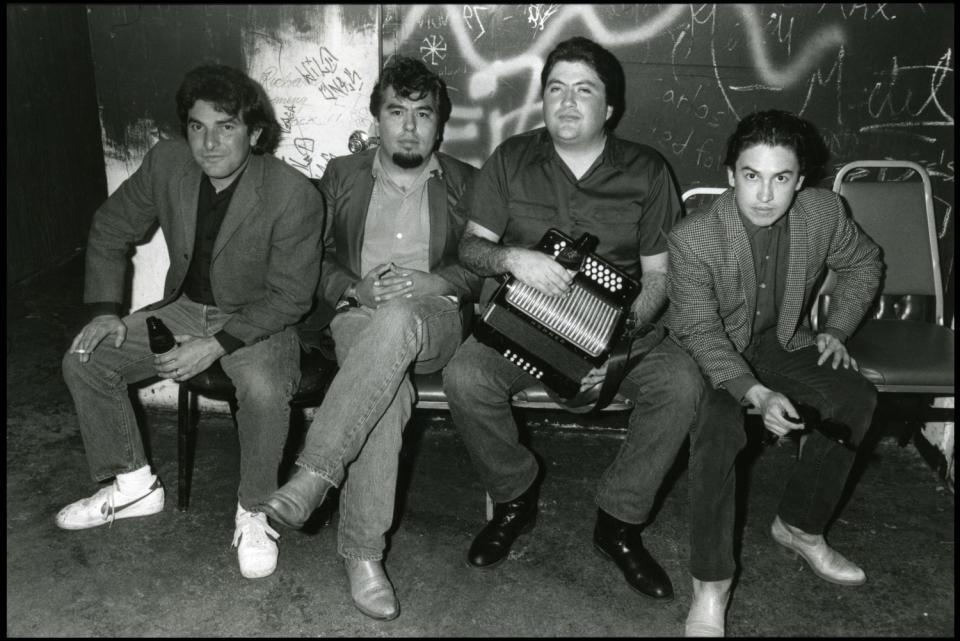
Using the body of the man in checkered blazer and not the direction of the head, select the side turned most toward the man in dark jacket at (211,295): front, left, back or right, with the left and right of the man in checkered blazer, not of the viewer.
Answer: right

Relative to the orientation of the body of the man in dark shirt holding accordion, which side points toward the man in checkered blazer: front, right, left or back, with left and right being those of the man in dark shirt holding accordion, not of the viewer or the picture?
left

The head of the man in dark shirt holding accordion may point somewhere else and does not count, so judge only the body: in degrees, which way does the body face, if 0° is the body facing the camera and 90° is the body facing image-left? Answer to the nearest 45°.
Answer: approximately 0°

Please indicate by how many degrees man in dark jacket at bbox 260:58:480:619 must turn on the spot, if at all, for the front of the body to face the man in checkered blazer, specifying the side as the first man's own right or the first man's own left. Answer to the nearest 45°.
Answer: approximately 90° to the first man's own left

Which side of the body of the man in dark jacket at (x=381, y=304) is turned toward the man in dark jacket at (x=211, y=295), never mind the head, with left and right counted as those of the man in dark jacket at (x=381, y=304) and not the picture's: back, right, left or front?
right

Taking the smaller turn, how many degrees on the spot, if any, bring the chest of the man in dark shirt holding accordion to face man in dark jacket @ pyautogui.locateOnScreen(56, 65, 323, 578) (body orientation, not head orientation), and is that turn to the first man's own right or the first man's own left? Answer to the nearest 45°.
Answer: approximately 90° to the first man's own right

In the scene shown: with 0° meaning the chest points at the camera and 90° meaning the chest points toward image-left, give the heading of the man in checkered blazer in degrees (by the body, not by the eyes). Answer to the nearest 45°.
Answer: approximately 0°

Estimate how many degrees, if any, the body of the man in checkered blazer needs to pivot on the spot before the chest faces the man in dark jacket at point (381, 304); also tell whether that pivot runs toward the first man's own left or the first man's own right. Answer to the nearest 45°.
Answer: approximately 90° to the first man's own right

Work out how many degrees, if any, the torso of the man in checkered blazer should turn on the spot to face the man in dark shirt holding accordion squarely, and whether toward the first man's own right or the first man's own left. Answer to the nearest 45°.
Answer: approximately 90° to the first man's own right
